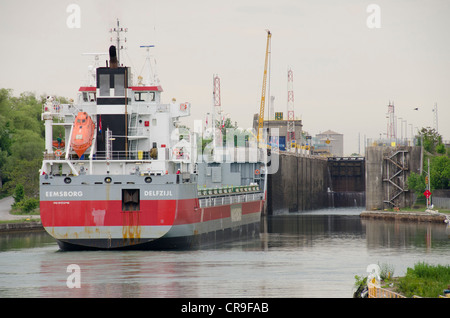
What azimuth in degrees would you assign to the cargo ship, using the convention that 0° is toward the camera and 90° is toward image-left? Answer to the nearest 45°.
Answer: approximately 180°
